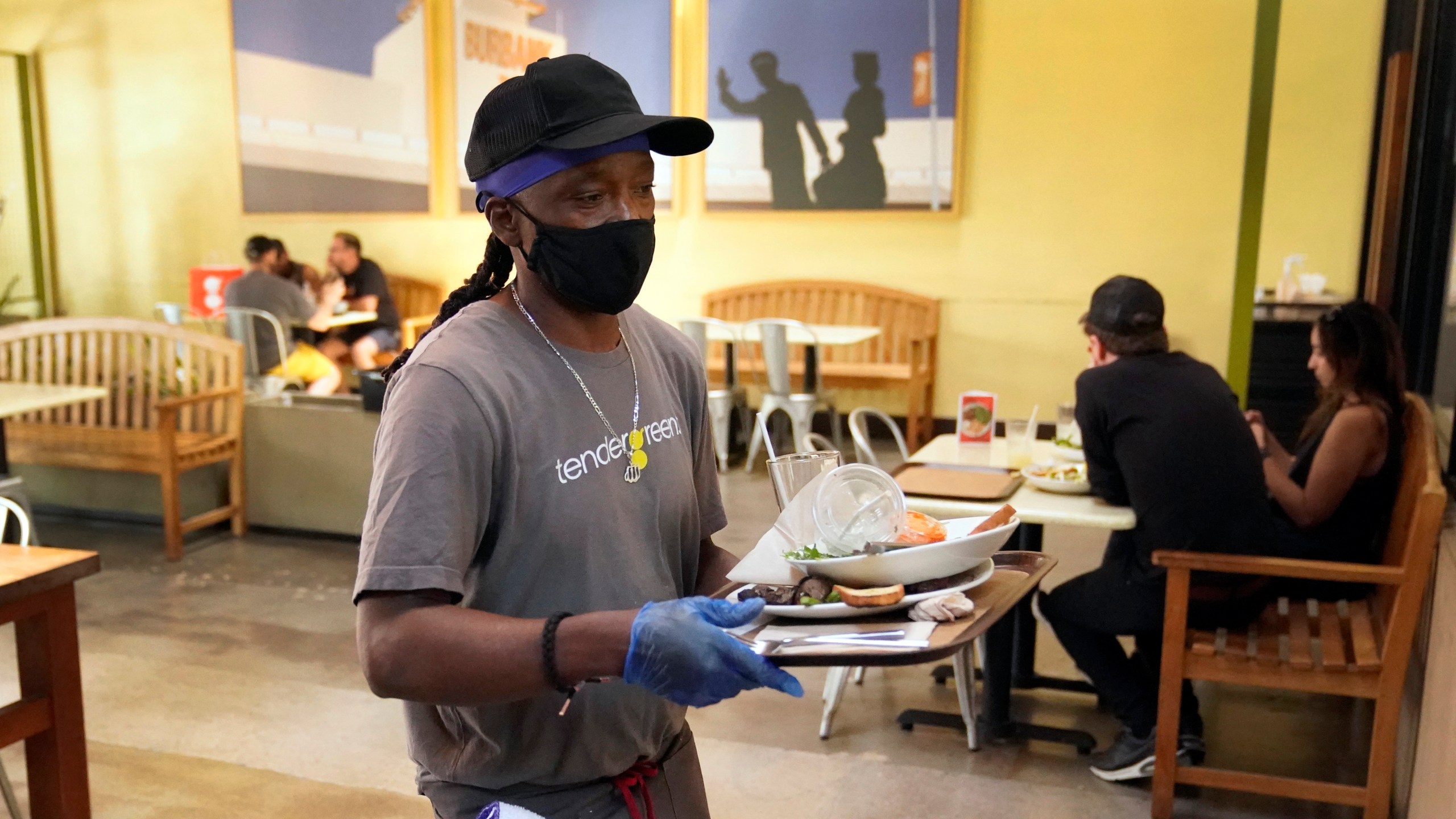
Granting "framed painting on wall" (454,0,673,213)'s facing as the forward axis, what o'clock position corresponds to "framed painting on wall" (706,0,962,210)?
"framed painting on wall" (706,0,962,210) is roughly at 10 o'clock from "framed painting on wall" (454,0,673,213).

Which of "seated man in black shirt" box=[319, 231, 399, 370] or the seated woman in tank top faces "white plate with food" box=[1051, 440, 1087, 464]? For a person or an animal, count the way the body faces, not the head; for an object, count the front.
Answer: the seated woman in tank top

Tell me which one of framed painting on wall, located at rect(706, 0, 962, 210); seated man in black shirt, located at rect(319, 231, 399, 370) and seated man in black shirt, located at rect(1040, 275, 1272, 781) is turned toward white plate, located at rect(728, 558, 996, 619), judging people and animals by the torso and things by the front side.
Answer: the framed painting on wall

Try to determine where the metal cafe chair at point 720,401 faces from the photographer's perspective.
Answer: facing away from the viewer

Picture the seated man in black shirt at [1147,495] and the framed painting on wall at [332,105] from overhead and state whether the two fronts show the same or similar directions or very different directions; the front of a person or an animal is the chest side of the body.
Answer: very different directions

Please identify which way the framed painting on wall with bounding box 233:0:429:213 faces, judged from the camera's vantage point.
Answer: facing the viewer

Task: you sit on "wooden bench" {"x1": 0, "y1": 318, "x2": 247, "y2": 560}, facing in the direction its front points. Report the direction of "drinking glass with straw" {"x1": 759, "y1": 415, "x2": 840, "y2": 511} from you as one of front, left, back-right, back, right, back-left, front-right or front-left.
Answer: front-left

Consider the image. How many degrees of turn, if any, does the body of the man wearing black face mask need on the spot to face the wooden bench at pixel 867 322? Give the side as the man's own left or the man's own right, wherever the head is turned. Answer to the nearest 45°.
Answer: approximately 135° to the man's own left

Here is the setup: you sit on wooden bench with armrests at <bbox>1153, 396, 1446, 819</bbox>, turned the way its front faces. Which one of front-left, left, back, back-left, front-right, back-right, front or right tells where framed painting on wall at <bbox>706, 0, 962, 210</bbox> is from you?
front-right

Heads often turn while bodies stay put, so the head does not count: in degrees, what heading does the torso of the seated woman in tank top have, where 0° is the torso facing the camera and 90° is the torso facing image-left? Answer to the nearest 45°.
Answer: approximately 90°

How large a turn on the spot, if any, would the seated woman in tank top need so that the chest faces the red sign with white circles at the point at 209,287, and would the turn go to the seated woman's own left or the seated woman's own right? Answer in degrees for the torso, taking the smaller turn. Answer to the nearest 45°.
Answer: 0° — they already face it

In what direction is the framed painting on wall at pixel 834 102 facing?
toward the camera

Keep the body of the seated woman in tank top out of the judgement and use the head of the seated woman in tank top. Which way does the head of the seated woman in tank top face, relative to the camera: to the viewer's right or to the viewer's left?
to the viewer's left

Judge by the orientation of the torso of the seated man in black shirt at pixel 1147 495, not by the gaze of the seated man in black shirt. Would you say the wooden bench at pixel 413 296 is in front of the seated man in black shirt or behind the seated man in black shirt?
in front

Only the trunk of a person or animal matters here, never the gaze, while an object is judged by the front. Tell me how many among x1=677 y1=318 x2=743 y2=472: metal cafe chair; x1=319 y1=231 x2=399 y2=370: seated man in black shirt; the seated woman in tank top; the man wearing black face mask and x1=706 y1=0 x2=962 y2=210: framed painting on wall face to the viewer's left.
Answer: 2

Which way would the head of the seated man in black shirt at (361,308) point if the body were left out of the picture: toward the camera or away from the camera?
toward the camera

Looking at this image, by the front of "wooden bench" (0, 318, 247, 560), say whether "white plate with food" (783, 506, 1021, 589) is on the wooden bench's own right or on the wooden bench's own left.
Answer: on the wooden bench's own left

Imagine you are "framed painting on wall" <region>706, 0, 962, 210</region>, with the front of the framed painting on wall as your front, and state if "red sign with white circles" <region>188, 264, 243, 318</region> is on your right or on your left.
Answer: on your right

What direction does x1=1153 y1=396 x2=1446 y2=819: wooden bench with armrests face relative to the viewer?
to the viewer's left
